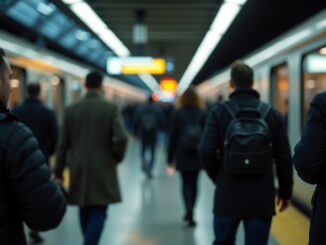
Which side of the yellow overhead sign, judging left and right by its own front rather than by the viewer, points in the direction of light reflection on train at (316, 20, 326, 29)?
front

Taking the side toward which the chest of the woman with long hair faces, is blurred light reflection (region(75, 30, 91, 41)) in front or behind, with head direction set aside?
in front

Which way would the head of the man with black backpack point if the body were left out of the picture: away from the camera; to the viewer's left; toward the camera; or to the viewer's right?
away from the camera

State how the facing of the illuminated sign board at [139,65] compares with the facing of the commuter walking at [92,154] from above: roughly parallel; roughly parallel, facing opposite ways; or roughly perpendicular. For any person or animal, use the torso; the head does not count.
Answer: roughly parallel, facing opposite ways

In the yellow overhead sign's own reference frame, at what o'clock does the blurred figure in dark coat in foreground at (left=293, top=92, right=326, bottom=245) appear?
The blurred figure in dark coat in foreground is roughly at 12 o'clock from the yellow overhead sign.

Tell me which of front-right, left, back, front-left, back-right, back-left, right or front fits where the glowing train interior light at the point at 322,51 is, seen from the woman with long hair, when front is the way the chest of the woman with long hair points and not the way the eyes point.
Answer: right

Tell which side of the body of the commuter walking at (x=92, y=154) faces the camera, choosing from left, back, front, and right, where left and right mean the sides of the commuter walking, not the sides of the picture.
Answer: back

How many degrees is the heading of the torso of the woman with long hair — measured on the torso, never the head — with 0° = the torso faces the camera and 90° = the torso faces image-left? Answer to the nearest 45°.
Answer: approximately 180°

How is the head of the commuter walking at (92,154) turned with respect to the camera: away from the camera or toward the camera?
away from the camera

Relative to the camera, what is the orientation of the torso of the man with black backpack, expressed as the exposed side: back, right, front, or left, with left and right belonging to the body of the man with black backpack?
back

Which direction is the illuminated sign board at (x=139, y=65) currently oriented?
toward the camera

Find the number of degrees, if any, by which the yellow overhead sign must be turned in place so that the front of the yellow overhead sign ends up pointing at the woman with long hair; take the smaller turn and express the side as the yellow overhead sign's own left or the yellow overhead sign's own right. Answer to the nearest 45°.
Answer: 0° — it already faces them

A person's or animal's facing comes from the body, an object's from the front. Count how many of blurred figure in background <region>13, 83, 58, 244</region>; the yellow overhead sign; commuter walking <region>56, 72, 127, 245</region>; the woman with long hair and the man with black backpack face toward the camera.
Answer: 1

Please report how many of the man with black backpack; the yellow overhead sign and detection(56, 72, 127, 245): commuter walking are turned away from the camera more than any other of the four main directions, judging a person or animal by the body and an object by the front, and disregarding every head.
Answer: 2

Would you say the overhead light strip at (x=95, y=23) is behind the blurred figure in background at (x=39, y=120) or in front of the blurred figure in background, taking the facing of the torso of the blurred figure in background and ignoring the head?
in front

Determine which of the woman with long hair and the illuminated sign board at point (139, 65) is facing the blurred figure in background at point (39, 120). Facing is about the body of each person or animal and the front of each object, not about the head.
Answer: the illuminated sign board
